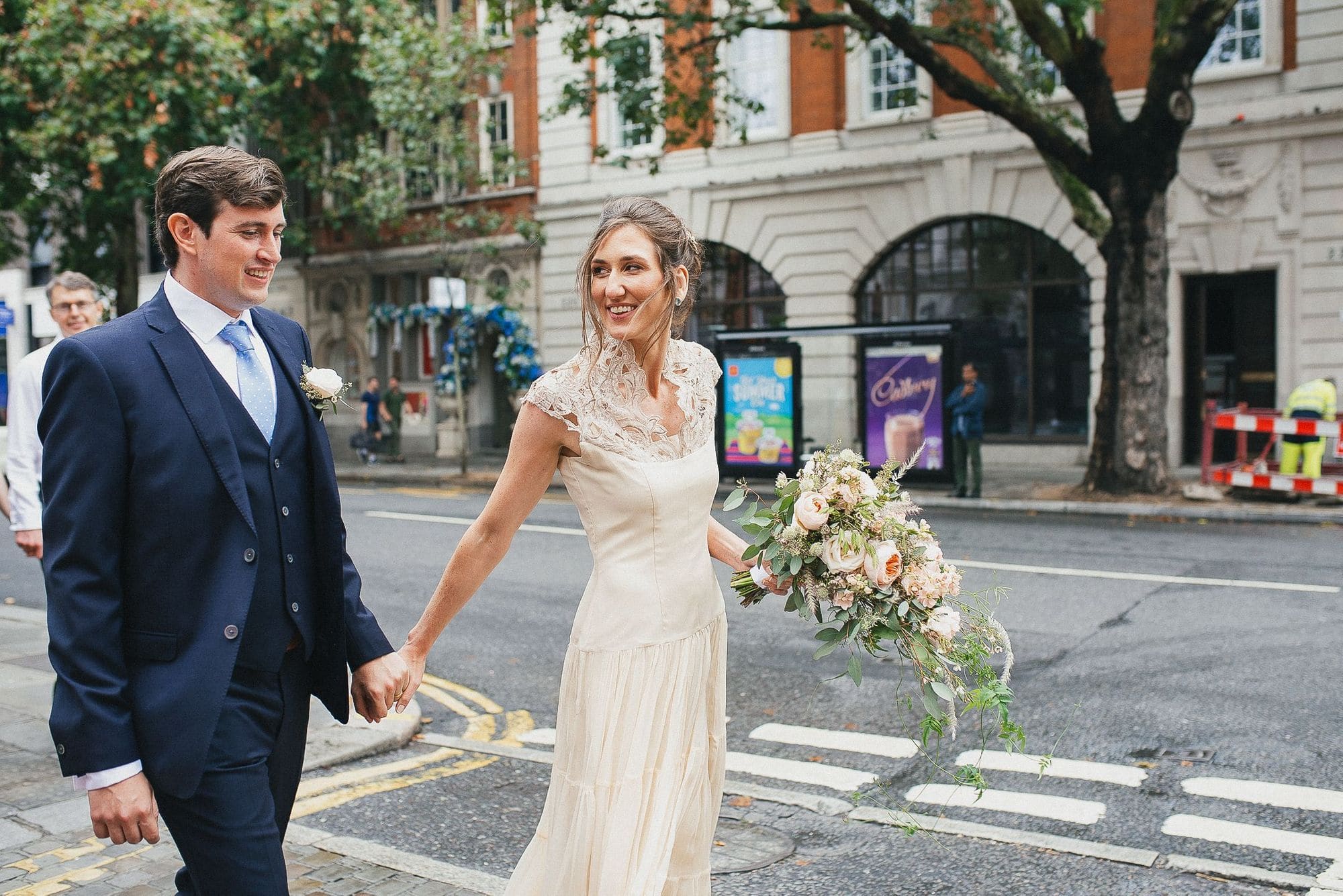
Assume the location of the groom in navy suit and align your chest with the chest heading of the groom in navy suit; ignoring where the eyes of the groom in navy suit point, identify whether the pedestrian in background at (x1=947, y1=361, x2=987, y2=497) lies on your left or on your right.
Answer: on your left

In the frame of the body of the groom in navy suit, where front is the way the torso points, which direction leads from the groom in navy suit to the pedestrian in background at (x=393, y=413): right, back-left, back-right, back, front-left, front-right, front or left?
back-left

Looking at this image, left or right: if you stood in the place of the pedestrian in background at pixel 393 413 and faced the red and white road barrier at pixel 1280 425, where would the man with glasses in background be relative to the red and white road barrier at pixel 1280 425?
right

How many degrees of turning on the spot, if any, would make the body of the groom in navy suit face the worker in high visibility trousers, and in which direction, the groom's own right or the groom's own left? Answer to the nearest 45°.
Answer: approximately 90° to the groom's own left

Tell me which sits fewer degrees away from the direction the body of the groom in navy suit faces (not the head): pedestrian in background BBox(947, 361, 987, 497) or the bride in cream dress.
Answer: the bride in cream dress

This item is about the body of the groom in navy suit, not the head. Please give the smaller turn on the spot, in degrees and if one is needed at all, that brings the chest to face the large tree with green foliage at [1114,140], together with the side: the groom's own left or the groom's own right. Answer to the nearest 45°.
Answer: approximately 90° to the groom's own left

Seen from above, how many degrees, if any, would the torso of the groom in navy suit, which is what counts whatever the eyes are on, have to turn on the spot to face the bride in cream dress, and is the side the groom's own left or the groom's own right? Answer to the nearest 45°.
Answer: approximately 45° to the groom's own left

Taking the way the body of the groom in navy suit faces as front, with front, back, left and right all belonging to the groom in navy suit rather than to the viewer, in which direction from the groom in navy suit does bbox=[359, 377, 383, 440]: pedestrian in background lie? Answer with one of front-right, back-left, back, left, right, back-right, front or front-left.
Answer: back-left

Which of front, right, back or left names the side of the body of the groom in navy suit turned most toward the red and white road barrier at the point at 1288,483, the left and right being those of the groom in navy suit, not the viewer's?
left

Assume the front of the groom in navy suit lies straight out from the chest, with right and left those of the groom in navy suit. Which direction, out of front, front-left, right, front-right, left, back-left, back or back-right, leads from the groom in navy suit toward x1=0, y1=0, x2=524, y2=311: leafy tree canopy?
back-left
